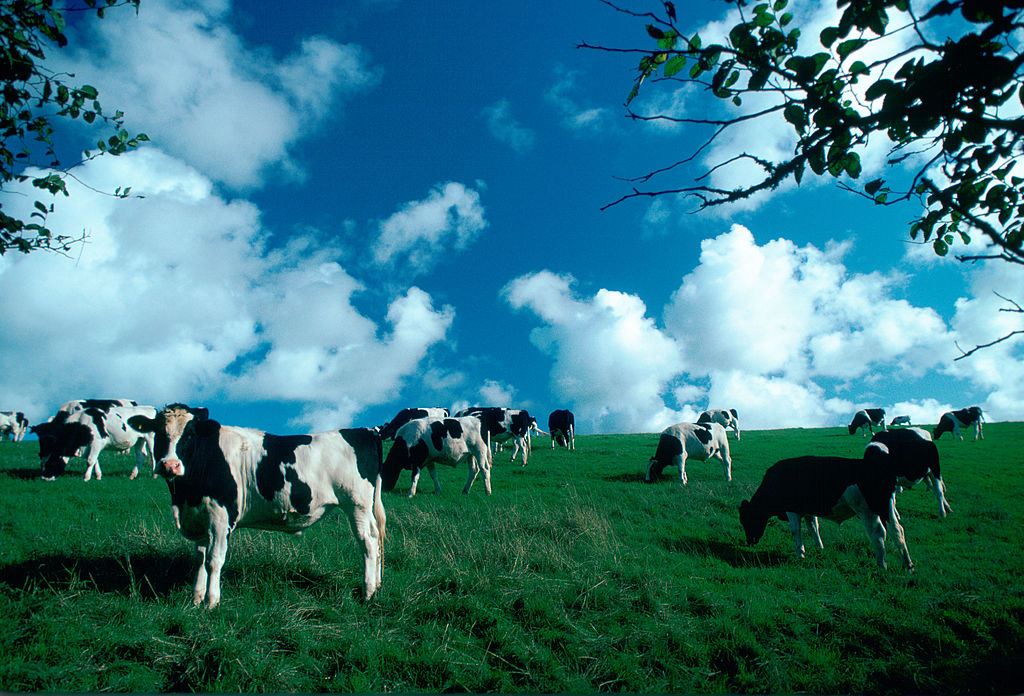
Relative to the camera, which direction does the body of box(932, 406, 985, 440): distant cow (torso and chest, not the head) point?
to the viewer's left

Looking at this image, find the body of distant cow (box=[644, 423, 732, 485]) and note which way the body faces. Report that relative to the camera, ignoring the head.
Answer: to the viewer's left

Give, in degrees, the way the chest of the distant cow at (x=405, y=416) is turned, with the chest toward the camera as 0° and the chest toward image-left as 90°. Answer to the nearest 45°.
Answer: approximately 90°

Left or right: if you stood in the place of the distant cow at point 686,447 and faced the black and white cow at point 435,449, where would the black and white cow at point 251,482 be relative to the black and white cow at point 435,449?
left

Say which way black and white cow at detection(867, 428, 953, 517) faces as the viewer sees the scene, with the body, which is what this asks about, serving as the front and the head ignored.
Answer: to the viewer's left

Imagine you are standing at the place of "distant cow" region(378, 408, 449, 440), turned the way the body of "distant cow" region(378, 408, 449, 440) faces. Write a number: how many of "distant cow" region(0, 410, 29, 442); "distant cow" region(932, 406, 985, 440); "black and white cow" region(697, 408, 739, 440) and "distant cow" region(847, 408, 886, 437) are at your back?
3

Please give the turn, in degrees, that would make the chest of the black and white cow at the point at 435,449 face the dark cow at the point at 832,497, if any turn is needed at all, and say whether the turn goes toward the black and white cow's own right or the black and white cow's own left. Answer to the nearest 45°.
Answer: approximately 135° to the black and white cow's own left
